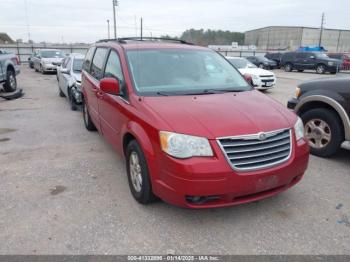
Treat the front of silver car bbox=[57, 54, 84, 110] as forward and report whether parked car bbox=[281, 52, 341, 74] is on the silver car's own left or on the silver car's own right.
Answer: on the silver car's own left

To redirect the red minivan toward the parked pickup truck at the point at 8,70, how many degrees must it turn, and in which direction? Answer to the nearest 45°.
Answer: approximately 180°

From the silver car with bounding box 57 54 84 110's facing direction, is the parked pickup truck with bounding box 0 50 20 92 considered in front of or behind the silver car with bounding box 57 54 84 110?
behind

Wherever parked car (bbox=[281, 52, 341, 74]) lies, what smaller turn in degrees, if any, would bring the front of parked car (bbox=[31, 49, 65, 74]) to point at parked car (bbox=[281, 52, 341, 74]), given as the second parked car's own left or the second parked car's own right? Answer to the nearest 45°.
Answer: approximately 45° to the second parked car's own left

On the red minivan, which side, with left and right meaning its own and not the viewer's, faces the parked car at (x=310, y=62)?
left

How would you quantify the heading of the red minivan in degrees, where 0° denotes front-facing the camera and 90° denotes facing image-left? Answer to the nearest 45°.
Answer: approximately 315°
